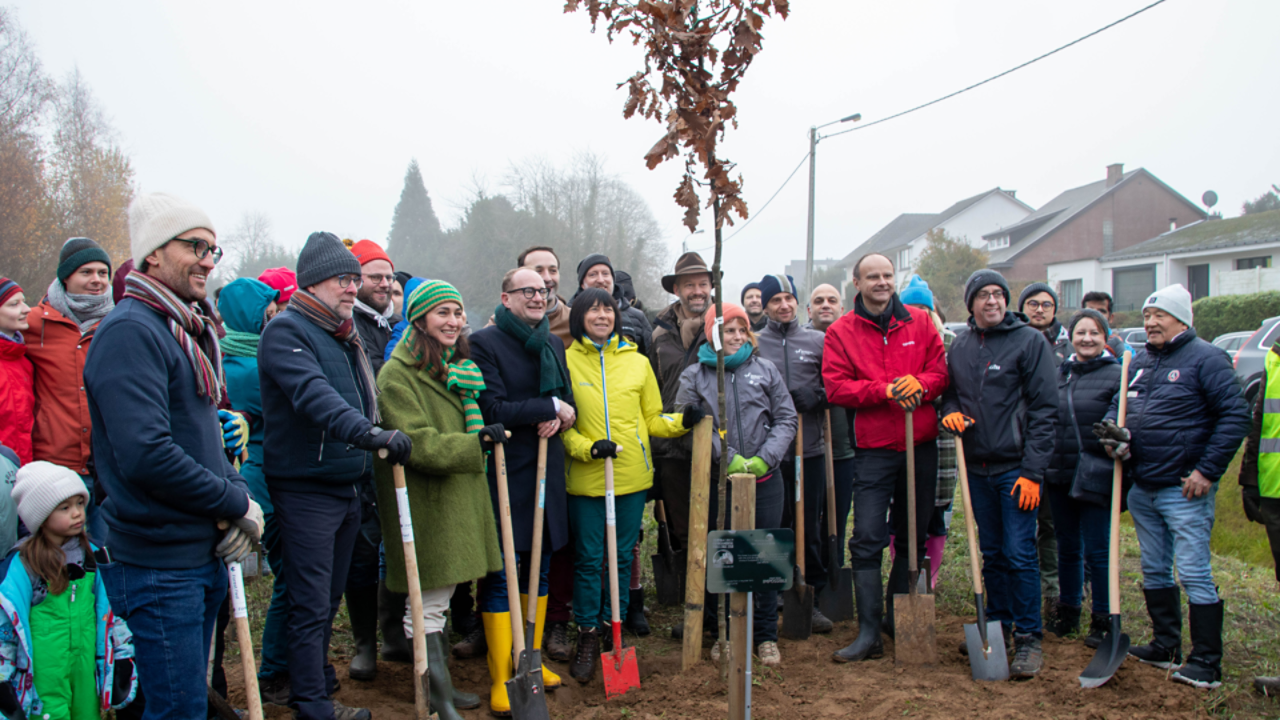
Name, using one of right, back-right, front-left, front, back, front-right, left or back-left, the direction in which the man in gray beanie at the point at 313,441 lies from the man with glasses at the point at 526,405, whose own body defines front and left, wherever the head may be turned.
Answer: right

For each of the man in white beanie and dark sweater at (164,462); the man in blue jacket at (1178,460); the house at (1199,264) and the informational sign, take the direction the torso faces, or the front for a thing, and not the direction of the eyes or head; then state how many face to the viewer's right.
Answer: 1

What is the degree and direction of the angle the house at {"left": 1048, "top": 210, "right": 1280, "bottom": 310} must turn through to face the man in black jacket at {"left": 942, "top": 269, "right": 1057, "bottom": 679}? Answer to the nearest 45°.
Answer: approximately 45° to its left

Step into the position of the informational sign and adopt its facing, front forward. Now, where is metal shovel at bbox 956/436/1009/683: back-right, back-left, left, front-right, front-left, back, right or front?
back-left

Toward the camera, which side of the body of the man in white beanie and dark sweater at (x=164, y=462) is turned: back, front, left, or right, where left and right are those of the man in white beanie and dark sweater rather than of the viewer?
right

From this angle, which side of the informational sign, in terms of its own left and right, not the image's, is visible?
front

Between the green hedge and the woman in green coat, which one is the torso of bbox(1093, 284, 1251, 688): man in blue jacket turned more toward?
the woman in green coat

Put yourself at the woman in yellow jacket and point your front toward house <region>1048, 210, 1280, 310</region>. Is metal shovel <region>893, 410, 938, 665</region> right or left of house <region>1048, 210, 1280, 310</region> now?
right

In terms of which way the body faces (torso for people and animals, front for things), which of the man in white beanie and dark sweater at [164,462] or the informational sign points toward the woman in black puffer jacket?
the man in white beanie and dark sweater

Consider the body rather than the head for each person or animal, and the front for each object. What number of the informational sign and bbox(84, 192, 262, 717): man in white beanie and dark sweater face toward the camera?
1

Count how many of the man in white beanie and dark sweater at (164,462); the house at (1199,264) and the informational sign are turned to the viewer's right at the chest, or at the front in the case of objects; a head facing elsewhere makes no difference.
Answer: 1
